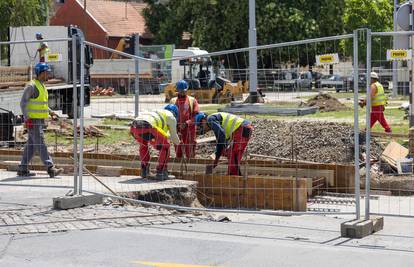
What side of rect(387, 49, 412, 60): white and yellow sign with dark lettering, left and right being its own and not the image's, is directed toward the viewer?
front

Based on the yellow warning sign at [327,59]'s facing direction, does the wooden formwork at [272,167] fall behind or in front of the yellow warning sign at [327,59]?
behind

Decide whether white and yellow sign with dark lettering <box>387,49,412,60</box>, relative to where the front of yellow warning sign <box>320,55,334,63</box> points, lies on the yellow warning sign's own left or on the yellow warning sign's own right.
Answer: on the yellow warning sign's own left

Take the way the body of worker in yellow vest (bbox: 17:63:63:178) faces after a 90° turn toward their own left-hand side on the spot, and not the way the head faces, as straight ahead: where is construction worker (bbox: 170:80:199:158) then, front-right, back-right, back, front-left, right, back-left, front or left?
right

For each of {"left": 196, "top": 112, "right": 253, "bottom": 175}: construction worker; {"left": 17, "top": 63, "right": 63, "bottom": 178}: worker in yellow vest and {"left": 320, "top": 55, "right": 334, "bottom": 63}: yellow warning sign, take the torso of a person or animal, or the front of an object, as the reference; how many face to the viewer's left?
1

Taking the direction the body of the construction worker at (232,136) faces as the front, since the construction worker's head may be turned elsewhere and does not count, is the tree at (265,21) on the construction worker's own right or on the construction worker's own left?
on the construction worker's own right

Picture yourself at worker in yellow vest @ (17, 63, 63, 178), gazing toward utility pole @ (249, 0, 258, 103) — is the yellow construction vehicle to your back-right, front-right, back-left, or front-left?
front-left

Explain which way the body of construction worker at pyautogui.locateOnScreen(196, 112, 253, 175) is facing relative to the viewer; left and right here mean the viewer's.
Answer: facing to the left of the viewer

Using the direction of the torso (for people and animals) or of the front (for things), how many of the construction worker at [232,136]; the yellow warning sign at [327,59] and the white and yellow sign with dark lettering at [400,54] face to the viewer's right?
0

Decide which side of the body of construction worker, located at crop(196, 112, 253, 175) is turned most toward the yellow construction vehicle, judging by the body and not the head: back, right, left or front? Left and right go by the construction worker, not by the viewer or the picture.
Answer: right

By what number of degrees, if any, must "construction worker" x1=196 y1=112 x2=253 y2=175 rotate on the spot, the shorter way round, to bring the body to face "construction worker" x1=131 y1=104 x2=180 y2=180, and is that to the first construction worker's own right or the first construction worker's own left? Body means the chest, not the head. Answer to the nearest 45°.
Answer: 0° — they already face them

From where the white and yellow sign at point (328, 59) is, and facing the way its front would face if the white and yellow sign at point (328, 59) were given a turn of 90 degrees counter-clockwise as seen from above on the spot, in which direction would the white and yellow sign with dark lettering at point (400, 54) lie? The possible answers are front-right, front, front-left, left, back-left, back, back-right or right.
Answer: front-left

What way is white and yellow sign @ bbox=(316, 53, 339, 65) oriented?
toward the camera

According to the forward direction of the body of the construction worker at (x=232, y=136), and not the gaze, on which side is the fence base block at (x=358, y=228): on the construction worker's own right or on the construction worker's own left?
on the construction worker's own left
